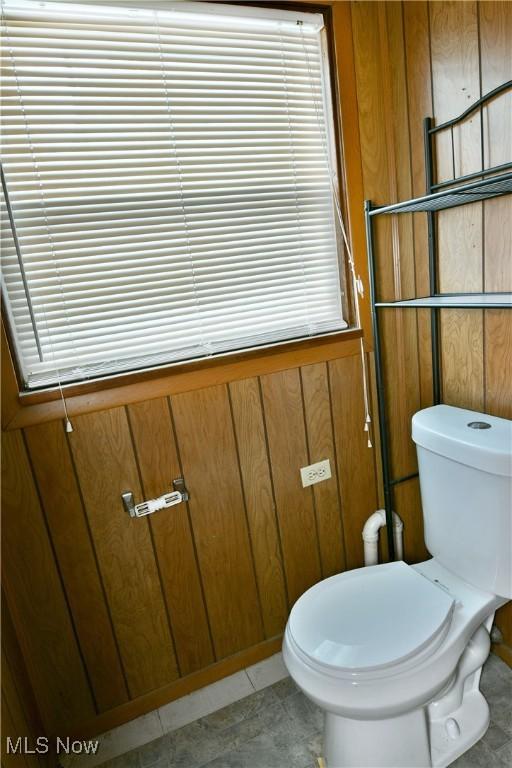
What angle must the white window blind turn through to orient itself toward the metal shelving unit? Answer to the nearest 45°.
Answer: approximately 45° to its left

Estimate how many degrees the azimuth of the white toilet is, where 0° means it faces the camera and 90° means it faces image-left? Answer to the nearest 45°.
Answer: approximately 45°

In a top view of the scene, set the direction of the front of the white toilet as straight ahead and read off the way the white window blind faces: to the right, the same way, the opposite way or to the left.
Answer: to the left

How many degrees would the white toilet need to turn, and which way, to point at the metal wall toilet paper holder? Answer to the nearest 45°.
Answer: approximately 45° to its right

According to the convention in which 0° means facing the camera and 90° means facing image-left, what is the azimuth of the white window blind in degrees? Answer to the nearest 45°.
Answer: approximately 315°
